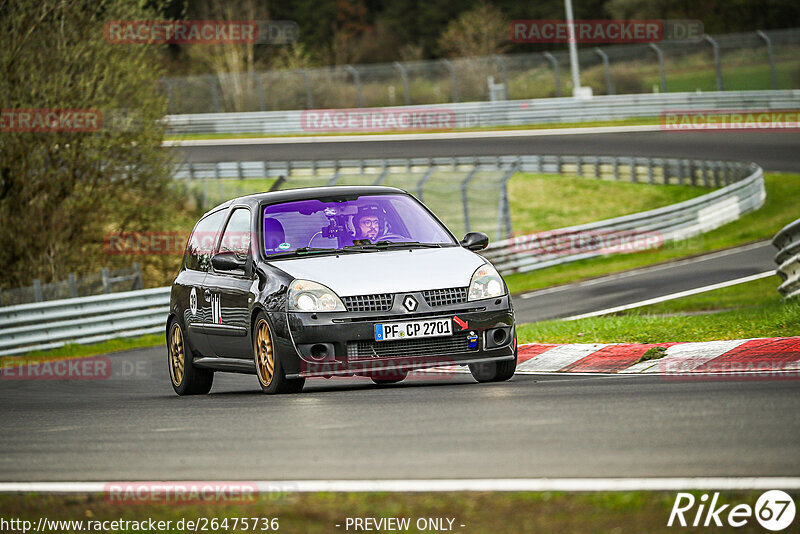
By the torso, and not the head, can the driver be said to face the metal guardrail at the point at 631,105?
no

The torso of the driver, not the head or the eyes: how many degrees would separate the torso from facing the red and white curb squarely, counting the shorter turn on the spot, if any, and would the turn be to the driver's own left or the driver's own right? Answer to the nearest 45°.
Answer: approximately 45° to the driver's own left

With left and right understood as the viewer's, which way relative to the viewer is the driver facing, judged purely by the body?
facing the viewer and to the right of the viewer

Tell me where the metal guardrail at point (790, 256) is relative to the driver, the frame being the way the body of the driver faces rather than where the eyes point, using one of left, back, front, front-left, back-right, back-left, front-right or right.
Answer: left

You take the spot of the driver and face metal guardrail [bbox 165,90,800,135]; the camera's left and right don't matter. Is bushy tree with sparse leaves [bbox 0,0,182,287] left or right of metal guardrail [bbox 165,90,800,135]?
left

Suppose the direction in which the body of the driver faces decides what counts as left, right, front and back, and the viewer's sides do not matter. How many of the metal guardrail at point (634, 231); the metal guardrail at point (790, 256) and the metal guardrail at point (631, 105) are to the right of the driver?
0

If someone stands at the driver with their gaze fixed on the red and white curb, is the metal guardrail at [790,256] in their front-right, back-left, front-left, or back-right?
front-left

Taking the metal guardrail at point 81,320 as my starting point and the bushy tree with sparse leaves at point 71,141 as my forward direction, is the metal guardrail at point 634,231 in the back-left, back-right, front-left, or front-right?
front-right

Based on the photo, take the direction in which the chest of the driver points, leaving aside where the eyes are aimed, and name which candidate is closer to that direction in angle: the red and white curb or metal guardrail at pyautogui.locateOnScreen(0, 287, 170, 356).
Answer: the red and white curb

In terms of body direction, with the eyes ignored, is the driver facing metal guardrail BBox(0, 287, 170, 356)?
no

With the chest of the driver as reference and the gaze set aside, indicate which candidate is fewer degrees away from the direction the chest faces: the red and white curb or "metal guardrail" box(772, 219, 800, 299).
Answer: the red and white curb

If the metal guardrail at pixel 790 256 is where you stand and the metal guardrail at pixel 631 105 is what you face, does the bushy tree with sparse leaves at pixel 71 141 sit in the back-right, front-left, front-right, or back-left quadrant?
front-left
